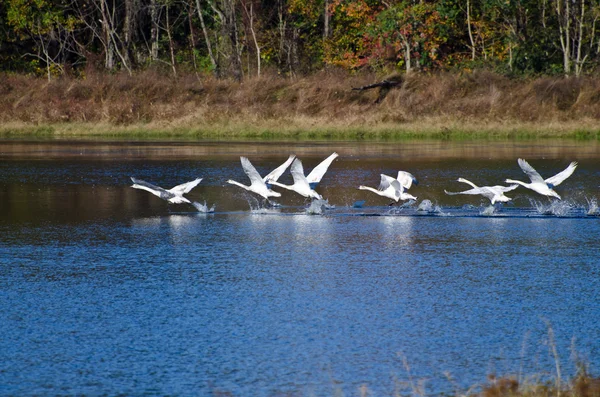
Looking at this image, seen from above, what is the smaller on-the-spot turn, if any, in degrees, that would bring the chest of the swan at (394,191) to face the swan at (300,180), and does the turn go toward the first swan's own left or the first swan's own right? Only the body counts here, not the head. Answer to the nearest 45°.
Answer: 0° — it already faces it

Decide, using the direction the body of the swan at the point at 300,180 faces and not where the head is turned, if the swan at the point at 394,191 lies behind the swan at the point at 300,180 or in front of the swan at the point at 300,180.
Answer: behind

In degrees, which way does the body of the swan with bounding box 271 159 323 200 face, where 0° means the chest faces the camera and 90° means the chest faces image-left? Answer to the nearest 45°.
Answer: approximately 90°

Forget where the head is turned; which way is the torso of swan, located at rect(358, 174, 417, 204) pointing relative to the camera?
to the viewer's left

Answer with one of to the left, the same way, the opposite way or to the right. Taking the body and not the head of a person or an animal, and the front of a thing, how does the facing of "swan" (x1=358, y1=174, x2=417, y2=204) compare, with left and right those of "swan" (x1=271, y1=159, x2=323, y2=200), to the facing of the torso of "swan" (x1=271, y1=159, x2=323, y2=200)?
the same way

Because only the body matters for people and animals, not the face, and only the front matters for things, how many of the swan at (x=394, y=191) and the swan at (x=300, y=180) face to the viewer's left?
2
